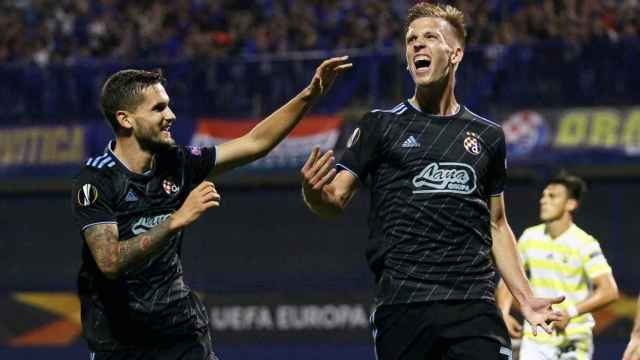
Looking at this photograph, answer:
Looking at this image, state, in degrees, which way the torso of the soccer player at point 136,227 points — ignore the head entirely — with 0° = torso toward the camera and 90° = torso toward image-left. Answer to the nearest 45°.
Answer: approximately 315°

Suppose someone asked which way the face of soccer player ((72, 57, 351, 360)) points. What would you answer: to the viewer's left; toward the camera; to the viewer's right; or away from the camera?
to the viewer's right

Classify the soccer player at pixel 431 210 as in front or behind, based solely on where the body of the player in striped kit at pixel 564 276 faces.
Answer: in front

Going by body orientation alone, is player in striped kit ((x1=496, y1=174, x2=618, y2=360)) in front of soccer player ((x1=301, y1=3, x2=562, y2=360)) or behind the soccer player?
behind

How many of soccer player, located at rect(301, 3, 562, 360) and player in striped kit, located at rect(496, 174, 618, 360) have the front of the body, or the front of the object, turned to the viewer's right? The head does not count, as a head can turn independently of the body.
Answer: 0

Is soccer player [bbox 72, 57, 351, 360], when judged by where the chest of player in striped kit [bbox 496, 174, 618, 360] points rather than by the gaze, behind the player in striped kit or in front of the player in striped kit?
in front

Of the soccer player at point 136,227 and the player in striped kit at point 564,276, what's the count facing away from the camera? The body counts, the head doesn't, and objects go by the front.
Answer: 0

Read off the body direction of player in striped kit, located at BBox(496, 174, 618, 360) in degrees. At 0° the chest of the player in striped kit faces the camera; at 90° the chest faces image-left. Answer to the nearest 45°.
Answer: approximately 45°

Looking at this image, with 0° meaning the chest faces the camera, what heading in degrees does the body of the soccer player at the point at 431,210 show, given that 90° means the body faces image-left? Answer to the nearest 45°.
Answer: approximately 0°

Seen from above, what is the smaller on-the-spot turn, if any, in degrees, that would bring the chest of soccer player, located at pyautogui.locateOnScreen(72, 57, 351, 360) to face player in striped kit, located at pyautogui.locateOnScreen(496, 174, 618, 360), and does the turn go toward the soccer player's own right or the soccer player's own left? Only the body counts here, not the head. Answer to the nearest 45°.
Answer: approximately 90° to the soccer player's own left
